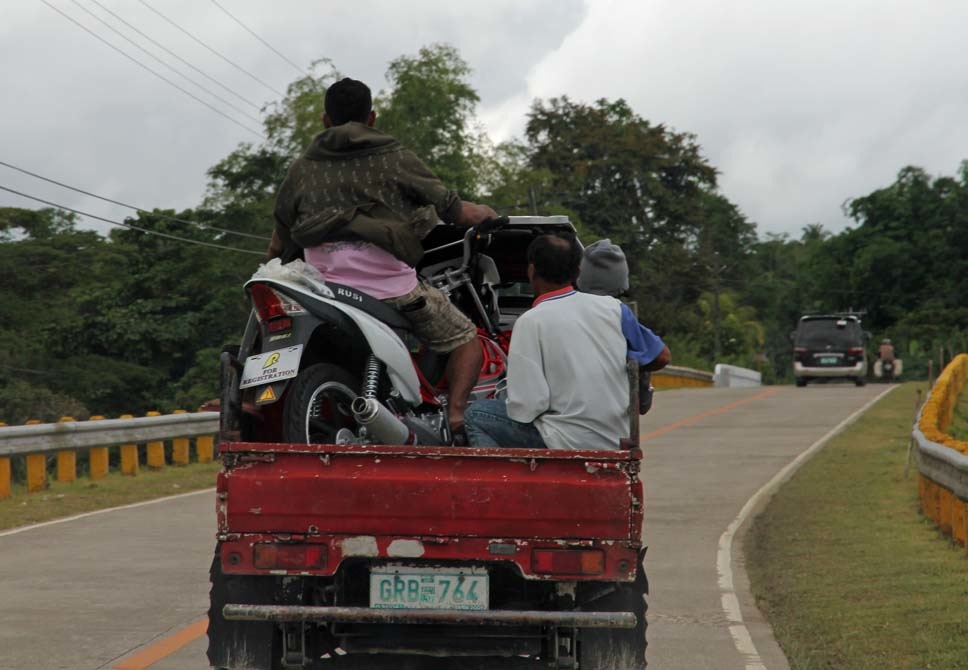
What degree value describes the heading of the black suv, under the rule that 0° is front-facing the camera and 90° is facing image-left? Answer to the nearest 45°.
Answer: approximately 180°

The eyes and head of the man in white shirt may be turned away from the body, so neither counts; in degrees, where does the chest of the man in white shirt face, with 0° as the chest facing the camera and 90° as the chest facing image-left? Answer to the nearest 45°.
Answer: approximately 135°

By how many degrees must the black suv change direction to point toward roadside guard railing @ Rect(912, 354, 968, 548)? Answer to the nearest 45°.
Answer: approximately 180°

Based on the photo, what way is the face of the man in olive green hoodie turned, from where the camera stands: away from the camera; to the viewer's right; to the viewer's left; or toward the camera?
away from the camera

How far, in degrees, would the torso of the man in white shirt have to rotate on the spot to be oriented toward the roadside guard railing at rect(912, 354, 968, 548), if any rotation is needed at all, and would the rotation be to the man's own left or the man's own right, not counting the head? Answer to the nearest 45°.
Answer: approximately 90° to the man's own right

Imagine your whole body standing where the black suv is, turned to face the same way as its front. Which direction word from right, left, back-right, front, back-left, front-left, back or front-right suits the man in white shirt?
back

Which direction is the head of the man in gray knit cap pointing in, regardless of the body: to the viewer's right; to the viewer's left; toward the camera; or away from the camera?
away from the camera

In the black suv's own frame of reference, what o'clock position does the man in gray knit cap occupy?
The man in gray knit cap is roughly at 6 o'clock from the black suv.

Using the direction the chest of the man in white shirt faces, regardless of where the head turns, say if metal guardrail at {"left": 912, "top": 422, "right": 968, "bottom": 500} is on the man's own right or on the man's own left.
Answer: on the man's own right
